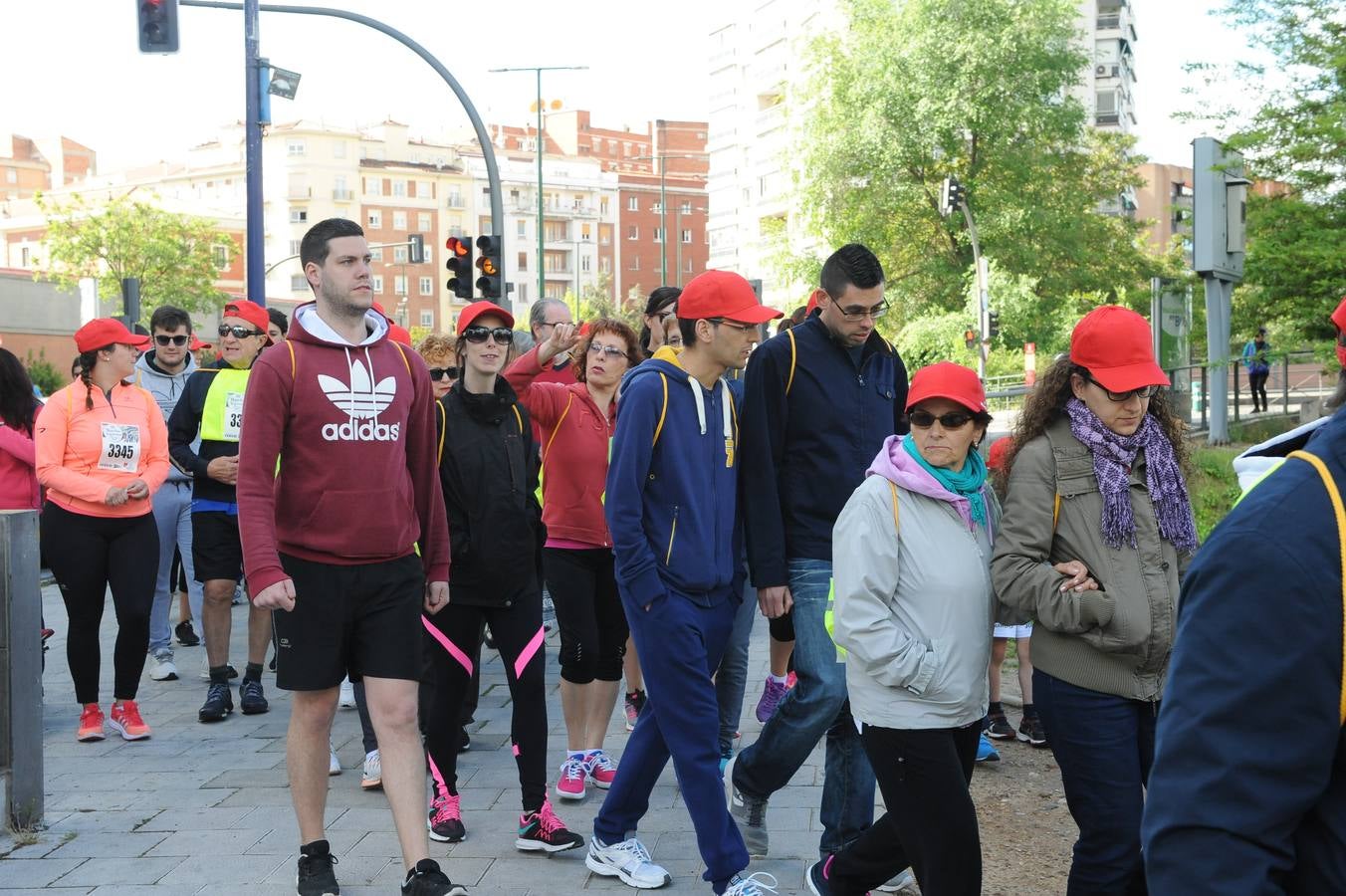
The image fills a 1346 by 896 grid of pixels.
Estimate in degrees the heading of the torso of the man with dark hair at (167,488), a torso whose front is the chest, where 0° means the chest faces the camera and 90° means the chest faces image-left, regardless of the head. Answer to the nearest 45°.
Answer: approximately 0°

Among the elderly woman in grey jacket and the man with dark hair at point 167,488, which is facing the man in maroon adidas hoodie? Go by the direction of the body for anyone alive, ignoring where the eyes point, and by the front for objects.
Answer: the man with dark hair

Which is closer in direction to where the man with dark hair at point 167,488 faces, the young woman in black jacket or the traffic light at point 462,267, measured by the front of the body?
the young woman in black jacket

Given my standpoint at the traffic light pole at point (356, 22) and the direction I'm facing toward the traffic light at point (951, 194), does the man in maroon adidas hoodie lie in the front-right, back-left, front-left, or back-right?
back-right

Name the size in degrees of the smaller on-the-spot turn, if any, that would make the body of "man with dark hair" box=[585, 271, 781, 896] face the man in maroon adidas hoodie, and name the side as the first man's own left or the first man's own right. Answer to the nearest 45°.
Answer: approximately 135° to the first man's own right

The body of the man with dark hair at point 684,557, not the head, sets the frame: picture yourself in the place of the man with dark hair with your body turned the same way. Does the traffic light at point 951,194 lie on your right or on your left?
on your left

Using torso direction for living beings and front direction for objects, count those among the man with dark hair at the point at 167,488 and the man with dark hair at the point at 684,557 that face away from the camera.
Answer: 0

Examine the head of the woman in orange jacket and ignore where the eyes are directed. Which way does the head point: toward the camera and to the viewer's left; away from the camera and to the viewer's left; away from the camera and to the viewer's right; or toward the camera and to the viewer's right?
toward the camera and to the viewer's right
